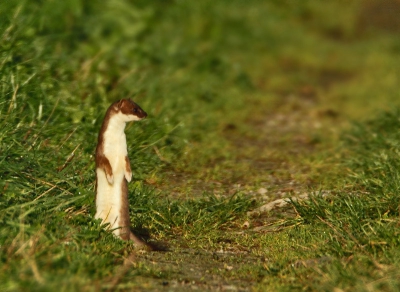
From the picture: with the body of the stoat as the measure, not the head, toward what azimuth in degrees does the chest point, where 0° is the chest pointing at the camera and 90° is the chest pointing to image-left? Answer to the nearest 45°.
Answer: approximately 315°
